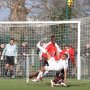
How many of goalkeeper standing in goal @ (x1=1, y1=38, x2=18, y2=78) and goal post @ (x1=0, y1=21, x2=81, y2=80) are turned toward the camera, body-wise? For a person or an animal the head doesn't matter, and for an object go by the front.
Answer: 2

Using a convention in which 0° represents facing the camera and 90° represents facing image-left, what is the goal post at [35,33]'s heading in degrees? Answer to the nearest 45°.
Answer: approximately 0°

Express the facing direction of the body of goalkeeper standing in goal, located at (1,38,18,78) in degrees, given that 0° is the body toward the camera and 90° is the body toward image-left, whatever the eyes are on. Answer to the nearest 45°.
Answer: approximately 0°
